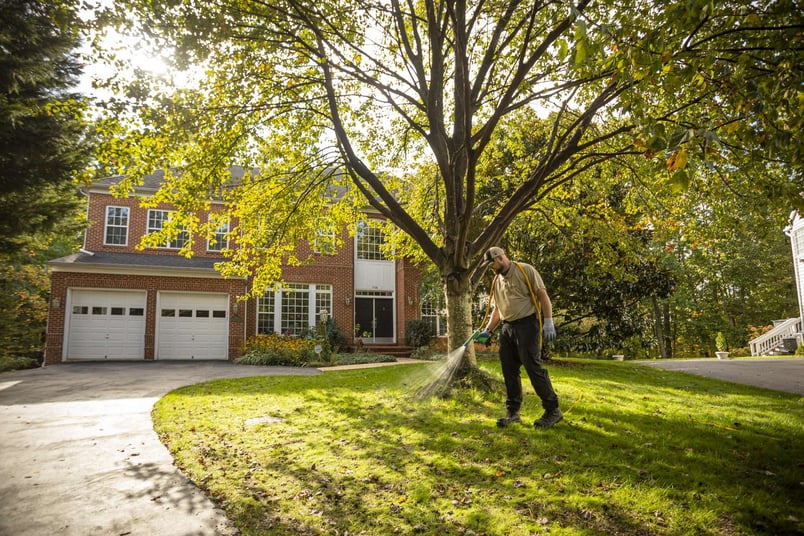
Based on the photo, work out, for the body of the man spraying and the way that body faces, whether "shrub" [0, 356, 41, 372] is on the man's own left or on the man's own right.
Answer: on the man's own right

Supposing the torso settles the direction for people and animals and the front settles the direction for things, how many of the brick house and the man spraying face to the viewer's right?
0

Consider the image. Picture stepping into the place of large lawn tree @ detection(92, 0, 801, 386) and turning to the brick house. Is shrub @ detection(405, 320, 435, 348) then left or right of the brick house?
right

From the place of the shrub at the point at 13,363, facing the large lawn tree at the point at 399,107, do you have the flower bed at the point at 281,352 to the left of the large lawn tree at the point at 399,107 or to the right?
left

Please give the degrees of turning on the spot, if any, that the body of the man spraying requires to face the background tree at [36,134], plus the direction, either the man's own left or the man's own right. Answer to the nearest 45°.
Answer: approximately 45° to the man's own right

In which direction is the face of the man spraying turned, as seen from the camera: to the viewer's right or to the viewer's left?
to the viewer's left

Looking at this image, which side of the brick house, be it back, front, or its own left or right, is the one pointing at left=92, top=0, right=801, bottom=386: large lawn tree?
front

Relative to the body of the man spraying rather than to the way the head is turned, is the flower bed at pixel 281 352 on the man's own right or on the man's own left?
on the man's own right

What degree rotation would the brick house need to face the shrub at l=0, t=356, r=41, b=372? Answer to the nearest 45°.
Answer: approximately 90° to its right

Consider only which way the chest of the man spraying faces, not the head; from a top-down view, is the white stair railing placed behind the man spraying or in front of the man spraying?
behind

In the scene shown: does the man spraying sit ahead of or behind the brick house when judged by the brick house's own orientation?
ahead

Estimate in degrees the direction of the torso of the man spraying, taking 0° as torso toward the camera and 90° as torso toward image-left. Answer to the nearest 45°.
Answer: approximately 45°

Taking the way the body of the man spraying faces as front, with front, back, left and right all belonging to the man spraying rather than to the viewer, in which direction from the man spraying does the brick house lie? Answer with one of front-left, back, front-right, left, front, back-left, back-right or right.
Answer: right

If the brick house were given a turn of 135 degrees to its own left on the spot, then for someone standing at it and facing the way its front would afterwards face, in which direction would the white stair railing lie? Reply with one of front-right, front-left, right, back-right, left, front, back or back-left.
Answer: front-right

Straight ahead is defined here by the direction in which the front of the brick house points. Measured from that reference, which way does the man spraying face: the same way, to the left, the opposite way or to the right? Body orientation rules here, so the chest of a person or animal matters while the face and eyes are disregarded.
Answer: to the right
